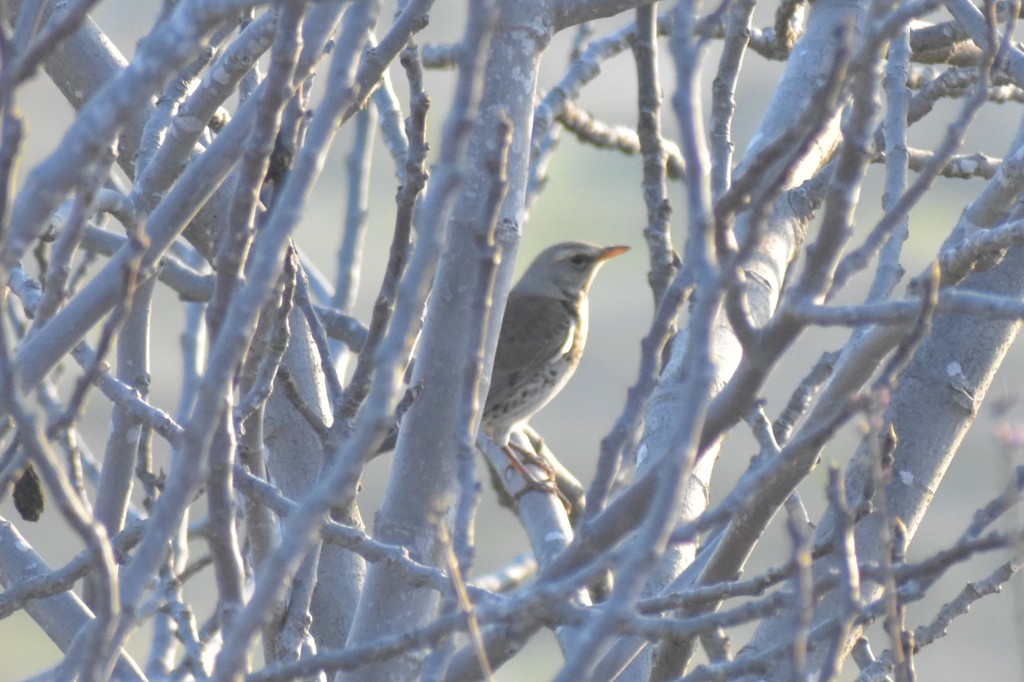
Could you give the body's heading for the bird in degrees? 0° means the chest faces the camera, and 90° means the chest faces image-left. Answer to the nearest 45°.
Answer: approximately 270°
